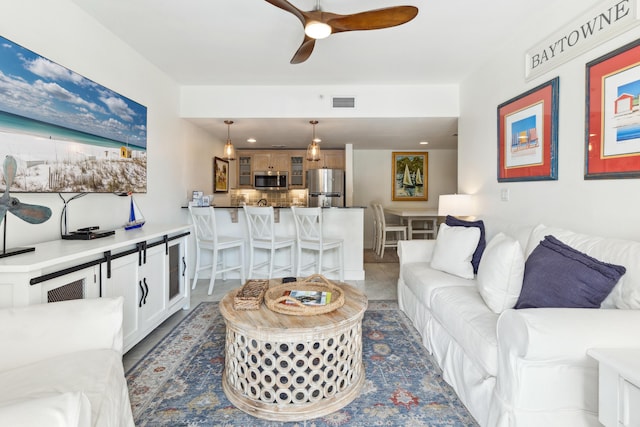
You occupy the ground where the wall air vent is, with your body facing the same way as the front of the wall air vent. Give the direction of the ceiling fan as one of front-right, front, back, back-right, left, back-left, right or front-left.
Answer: front

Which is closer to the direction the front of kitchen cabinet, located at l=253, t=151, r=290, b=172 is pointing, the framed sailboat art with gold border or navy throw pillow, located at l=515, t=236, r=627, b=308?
the navy throw pillow

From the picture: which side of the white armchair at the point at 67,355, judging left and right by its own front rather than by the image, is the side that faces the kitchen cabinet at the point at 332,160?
left

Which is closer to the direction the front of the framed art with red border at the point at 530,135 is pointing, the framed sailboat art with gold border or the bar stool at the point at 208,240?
the bar stool

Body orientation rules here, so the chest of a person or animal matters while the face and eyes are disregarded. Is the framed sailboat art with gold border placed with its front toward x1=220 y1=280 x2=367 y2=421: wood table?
yes

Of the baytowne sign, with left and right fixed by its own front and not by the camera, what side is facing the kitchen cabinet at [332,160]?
right

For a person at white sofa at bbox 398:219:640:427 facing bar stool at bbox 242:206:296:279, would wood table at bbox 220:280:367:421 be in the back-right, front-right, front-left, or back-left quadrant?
front-left

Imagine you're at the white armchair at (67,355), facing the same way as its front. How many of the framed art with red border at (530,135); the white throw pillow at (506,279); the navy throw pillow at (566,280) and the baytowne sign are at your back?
0

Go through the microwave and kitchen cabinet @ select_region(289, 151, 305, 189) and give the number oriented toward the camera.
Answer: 2

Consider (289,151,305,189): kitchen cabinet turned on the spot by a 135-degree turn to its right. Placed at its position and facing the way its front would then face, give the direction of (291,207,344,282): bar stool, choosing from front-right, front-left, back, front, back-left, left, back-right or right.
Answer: back-left

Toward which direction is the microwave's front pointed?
toward the camera

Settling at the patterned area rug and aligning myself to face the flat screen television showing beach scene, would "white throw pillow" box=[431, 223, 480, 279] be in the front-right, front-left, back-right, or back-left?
back-right

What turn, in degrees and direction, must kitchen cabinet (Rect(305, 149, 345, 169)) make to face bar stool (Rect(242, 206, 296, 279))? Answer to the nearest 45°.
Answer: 0° — it already faces it

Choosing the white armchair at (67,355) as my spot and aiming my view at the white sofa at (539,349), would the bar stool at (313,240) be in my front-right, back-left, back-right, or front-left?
front-left

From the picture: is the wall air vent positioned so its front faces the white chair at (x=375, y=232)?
no

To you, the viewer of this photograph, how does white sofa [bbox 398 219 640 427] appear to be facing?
facing the viewer and to the left of the viewer

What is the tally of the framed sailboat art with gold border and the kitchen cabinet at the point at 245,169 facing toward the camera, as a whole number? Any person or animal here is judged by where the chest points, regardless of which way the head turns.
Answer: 2

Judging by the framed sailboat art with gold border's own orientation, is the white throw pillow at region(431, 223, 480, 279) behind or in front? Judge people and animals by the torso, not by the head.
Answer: in front

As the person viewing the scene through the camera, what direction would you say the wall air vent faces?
facing the viewer

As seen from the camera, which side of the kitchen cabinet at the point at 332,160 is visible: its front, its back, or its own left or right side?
front

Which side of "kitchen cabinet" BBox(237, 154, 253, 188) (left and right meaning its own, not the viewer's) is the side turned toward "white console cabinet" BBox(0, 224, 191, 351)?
front
